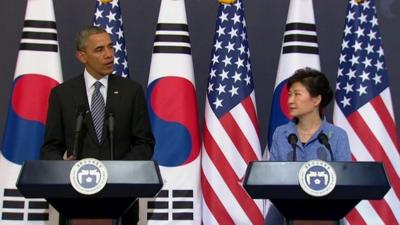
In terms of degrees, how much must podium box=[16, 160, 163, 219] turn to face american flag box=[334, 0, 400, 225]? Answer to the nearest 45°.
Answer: approximately 135° to its left

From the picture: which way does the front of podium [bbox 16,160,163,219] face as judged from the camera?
facing the viewer

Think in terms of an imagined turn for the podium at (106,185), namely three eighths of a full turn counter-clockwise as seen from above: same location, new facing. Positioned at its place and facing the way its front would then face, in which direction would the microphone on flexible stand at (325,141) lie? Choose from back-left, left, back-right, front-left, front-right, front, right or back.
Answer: front-right

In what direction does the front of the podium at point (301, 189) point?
toward the camera

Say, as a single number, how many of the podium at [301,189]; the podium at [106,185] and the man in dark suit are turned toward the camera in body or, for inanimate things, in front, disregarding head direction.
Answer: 3

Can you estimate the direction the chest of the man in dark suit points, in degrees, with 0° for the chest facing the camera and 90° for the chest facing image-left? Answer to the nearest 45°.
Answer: approximately 0°

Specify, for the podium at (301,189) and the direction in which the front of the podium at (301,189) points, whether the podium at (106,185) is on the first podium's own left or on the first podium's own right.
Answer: on the first podium's own right

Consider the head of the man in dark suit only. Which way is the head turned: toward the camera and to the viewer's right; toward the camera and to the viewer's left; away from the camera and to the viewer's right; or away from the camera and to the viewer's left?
toward the camera and to the viewer's right

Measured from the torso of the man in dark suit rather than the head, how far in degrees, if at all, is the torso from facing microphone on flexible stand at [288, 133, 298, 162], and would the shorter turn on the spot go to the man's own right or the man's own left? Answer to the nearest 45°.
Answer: approximately 90° to the man's own left
